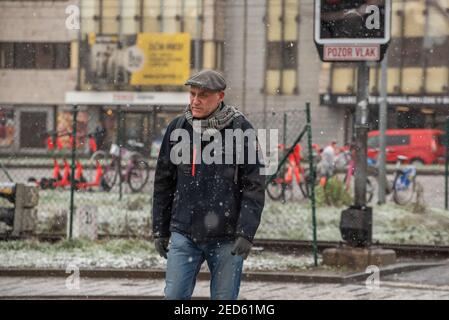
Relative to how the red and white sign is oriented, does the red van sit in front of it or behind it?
behind

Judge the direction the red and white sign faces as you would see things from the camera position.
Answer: facing the viewer

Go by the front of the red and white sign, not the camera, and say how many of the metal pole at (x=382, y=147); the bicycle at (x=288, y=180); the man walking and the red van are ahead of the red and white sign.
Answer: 1

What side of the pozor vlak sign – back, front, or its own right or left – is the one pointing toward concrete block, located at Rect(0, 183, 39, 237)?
right

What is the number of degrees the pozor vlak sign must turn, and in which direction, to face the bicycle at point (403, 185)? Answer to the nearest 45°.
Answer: approximately 180°

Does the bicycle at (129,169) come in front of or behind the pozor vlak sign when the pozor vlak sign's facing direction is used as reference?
behind

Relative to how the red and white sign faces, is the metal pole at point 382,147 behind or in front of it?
behind

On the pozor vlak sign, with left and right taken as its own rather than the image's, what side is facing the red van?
back

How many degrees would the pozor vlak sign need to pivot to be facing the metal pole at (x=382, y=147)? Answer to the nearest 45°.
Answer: approximately 180°

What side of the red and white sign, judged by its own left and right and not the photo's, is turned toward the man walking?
front

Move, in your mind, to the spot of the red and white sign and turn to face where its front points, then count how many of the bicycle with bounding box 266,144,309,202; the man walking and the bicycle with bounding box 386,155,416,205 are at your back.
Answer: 2

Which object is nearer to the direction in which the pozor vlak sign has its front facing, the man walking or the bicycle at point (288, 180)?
the man walking
